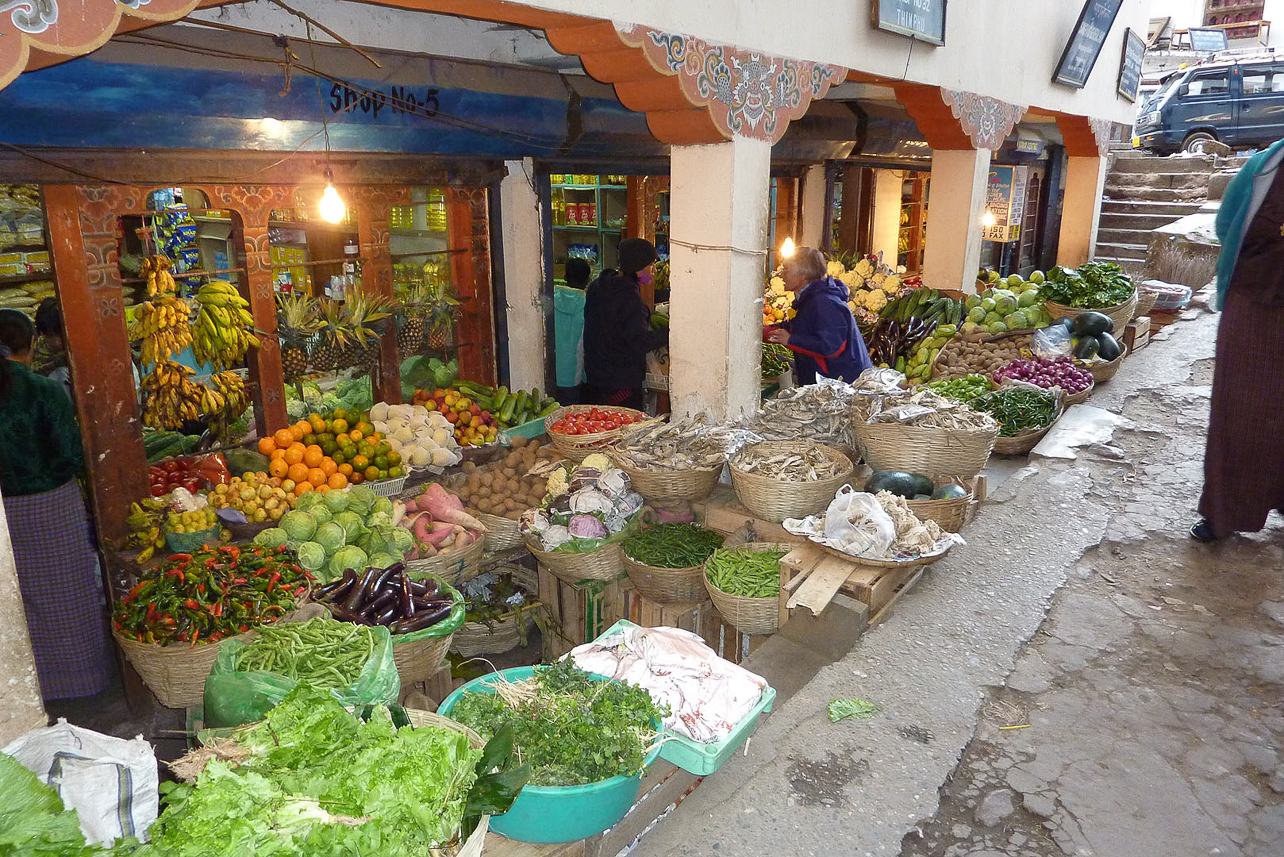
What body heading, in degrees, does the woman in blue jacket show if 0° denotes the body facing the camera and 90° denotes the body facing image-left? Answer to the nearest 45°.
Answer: approximately 90°

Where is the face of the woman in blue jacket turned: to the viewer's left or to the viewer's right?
to the viewer's left

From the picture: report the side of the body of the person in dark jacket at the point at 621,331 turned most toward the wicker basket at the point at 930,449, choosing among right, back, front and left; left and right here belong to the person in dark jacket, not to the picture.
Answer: right

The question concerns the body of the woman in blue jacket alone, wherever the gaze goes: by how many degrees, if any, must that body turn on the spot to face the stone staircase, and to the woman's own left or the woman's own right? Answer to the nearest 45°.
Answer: approximately 135° to the woman's own right

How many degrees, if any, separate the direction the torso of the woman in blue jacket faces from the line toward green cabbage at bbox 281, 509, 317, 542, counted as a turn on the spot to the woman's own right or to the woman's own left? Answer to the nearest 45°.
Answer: approximately 45° to the woman's own left

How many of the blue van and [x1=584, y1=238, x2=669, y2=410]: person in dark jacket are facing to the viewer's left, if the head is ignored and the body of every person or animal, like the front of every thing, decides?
1

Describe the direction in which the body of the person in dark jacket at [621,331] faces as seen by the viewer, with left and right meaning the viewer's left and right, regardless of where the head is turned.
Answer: facing away from the viewer and to the right of the viewer

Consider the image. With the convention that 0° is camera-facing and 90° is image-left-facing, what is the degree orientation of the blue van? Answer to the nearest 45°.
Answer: approximately 90°

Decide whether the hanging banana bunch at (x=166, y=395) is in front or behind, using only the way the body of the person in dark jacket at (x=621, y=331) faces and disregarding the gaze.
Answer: behind

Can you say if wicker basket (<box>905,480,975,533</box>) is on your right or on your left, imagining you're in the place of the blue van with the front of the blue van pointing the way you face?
on your left

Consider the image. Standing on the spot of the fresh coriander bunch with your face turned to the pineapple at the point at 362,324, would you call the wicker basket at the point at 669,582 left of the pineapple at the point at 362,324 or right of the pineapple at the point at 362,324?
right

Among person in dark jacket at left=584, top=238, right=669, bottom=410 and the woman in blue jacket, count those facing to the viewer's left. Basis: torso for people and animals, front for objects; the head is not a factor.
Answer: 1

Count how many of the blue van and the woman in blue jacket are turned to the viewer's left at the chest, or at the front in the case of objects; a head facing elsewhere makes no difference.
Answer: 2
